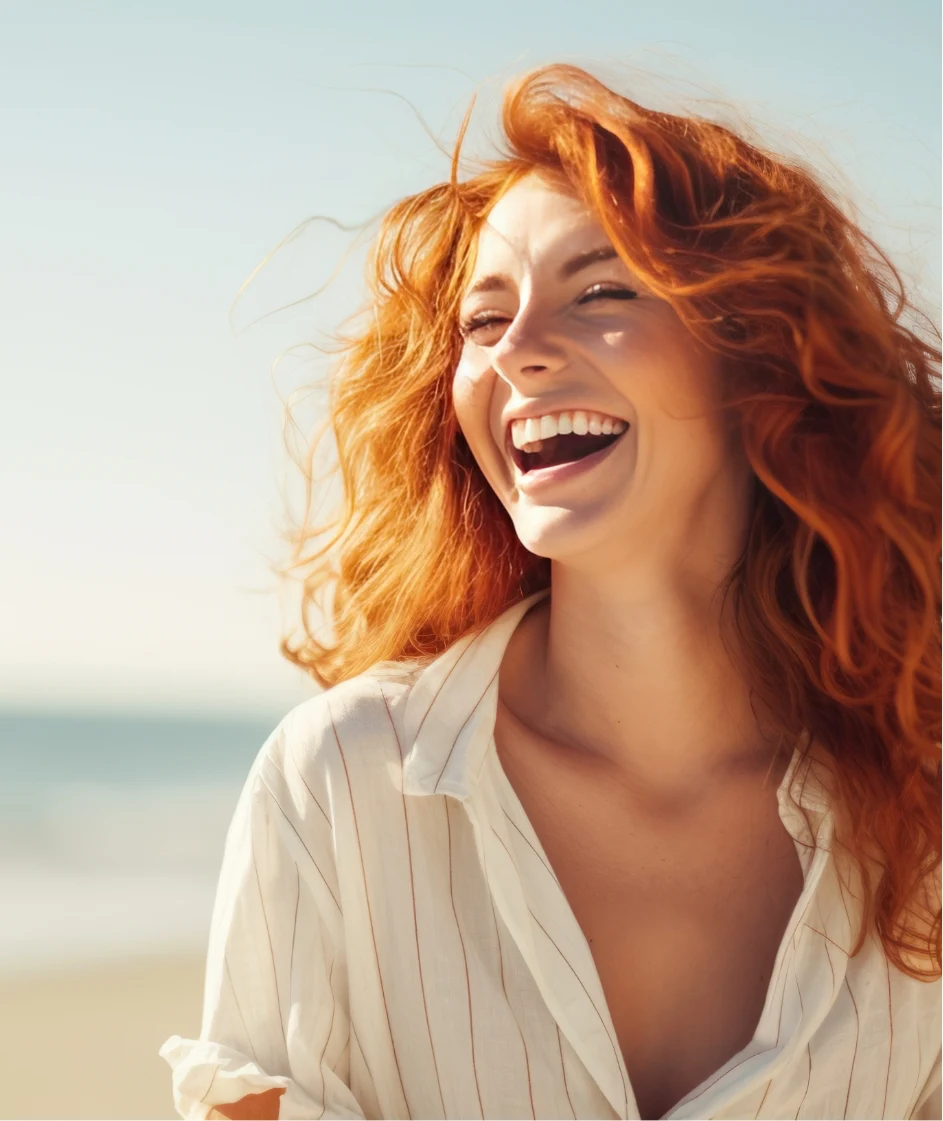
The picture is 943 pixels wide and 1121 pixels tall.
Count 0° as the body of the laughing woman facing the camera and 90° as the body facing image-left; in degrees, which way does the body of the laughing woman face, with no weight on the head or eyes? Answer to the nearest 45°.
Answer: approximately 0°
